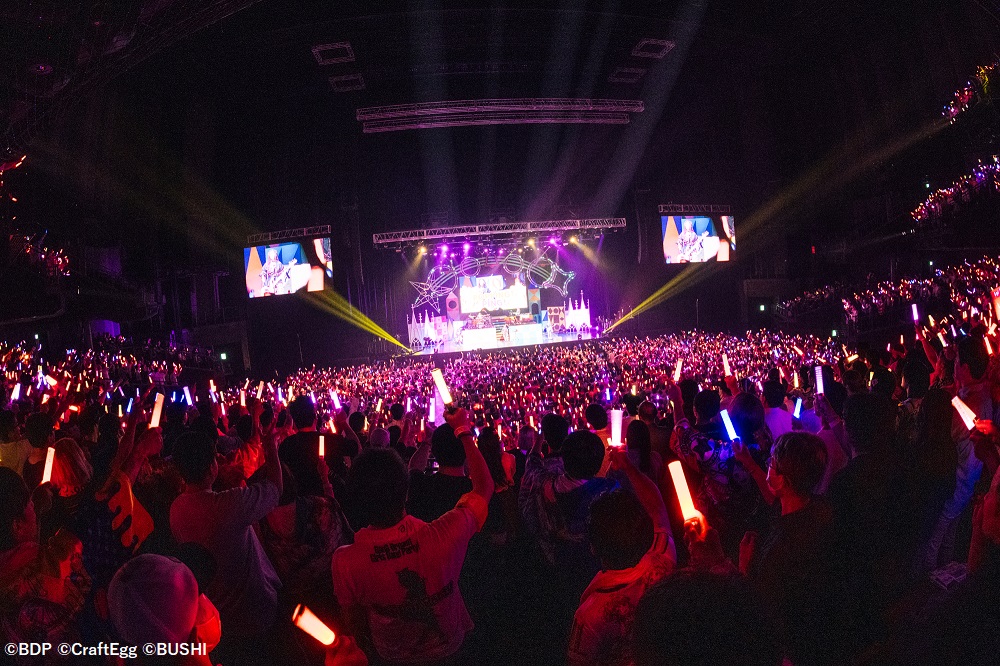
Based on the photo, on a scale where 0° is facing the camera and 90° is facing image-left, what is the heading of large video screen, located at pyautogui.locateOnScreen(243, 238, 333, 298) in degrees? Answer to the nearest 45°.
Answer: approximately 0°

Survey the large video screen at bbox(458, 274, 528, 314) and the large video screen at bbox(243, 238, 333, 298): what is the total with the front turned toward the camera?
2

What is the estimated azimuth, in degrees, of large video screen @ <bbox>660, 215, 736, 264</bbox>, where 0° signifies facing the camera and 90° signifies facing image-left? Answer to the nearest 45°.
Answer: approximately 0°

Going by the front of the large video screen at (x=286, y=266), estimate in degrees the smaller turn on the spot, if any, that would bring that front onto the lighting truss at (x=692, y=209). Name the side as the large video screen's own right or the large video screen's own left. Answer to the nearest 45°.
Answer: approximately 90° to the large video screen's own left
